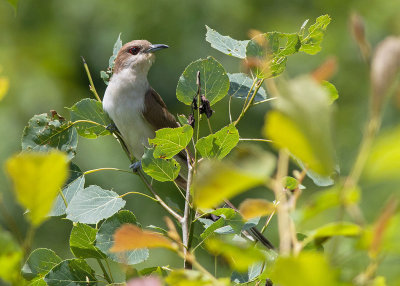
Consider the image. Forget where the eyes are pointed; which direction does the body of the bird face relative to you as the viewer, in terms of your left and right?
facing the viewer and to the left of the viewer

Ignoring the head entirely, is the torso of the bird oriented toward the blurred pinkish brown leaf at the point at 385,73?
no
